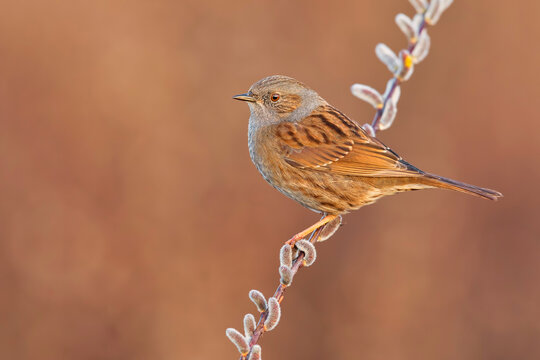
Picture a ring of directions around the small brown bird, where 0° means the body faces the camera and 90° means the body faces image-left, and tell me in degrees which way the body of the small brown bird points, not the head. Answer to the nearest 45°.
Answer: approximately 90°
